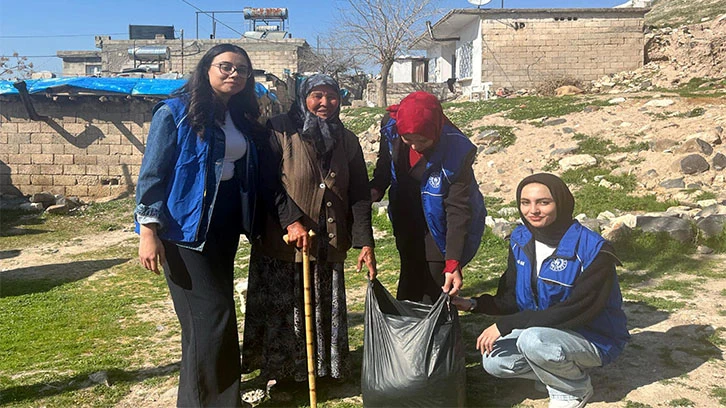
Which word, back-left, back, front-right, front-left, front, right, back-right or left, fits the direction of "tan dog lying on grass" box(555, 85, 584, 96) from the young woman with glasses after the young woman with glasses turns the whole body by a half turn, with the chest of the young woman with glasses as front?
right

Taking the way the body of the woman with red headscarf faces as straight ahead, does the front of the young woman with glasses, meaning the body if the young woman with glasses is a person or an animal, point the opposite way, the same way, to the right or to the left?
to the left

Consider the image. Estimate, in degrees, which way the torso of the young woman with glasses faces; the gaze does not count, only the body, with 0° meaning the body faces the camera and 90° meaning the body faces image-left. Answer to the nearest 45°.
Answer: approximately 315°

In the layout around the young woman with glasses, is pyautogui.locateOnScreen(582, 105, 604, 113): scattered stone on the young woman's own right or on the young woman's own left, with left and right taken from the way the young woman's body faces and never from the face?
on the young woman's own left

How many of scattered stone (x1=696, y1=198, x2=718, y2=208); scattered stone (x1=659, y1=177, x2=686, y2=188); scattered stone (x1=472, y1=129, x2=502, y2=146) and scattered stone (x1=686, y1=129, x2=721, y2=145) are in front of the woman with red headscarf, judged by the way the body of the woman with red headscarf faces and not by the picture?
0

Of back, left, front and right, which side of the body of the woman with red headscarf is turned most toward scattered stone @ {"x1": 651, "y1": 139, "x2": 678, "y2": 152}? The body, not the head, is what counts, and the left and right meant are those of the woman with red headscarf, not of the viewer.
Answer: back

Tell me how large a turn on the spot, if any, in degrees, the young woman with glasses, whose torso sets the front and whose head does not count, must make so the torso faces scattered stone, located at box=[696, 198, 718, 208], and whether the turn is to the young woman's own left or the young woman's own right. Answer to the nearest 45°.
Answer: approximately 90° to the young woman's own left

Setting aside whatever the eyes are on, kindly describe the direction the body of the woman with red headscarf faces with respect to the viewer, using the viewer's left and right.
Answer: facing the viewer and to the left of the viewer

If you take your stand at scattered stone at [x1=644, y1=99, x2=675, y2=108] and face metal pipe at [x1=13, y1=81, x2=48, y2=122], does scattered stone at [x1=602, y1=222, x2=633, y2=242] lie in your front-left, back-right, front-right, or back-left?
front-left

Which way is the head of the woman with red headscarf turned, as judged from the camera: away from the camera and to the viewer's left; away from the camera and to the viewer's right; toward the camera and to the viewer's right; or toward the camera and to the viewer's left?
toward the camera and to the viewer's left

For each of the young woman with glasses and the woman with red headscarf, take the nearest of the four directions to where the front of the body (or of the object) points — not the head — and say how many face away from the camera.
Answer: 0

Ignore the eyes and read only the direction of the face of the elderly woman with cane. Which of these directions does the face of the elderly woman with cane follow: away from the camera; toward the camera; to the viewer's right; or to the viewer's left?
toward the camera

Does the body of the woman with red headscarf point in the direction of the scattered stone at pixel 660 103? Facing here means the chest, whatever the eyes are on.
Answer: no

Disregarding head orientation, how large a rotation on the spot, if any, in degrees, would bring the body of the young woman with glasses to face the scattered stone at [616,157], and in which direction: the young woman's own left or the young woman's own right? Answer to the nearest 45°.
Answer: approximately 90° to the young woman's own left

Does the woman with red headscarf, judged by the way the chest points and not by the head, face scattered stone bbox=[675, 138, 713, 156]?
no

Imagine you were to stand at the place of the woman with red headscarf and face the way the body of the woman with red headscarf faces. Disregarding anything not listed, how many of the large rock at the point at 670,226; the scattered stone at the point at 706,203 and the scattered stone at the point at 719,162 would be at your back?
3

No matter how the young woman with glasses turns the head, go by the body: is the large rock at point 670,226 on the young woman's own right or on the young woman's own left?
on the young woman's own left

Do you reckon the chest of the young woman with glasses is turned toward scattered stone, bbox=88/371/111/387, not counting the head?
no

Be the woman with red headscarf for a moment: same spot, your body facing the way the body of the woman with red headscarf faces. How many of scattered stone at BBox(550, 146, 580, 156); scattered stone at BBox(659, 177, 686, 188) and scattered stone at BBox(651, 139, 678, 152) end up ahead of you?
0

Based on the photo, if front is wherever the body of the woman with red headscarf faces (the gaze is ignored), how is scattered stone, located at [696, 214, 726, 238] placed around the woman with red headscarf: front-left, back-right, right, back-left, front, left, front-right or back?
back

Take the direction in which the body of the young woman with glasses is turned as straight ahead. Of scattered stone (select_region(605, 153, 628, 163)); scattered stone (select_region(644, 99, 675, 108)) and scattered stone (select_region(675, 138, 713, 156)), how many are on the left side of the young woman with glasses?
3

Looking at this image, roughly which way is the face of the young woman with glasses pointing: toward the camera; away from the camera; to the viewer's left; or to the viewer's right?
toward the camera
